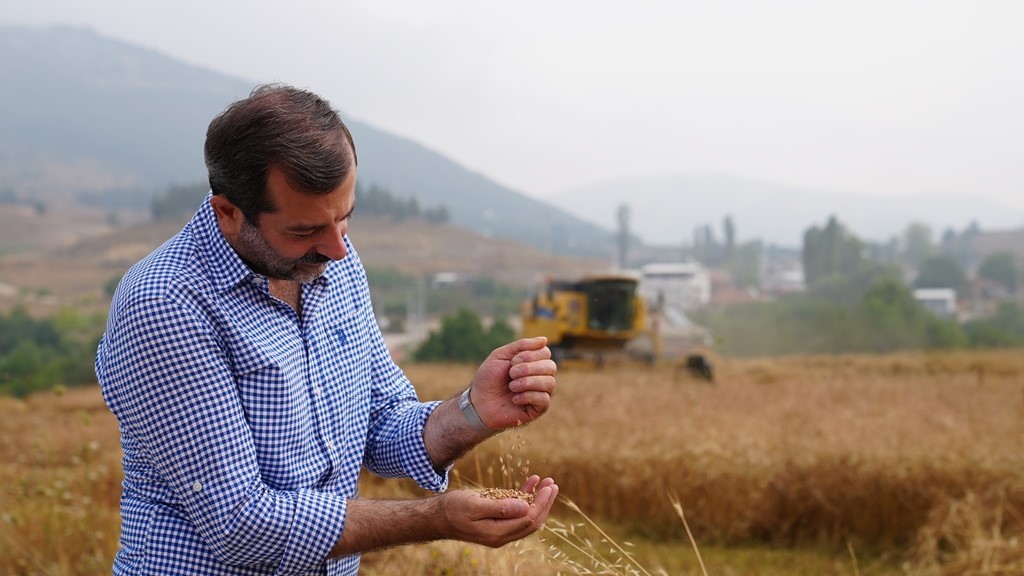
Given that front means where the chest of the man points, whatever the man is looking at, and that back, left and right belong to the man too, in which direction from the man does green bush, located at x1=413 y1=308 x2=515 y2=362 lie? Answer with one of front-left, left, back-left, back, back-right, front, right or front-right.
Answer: back-left

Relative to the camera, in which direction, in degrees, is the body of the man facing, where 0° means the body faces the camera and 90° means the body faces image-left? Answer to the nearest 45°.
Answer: approximately 315°

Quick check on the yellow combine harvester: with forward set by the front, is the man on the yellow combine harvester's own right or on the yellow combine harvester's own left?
on the yellow combine harvester's own right

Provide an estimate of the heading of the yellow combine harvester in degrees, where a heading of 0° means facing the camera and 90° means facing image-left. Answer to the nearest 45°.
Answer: approximately 315°

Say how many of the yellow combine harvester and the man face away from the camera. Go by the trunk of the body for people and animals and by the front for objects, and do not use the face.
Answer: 0

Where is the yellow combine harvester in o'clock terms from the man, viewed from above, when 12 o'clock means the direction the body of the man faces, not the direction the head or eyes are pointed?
The yellow combine harvester is roughly at 8 o'clock from the man.

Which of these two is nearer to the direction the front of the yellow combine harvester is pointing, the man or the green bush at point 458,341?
the man
